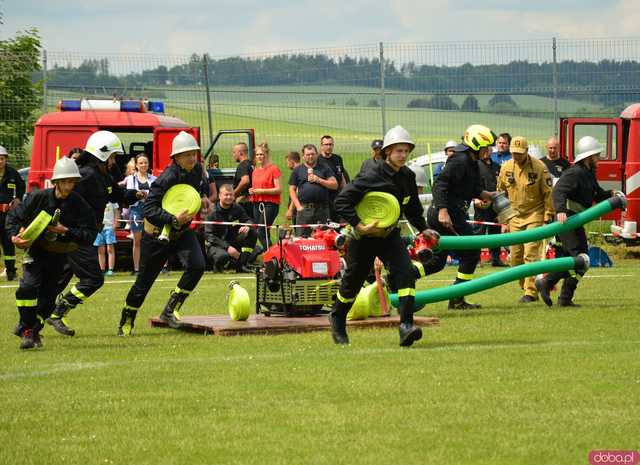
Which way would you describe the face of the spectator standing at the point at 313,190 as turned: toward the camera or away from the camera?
toward the camera

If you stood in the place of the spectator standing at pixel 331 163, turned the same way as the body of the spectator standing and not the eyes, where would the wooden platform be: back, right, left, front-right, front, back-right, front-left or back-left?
front

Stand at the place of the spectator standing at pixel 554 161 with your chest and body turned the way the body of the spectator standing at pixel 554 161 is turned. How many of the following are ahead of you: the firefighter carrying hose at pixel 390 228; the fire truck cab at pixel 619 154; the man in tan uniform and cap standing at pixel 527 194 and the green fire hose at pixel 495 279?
3

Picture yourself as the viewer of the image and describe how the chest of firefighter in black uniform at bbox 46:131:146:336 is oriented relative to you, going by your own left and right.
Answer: facing to the right of the viewer

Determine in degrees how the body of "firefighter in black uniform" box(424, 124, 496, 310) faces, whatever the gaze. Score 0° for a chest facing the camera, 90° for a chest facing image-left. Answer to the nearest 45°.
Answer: approximately 270°
